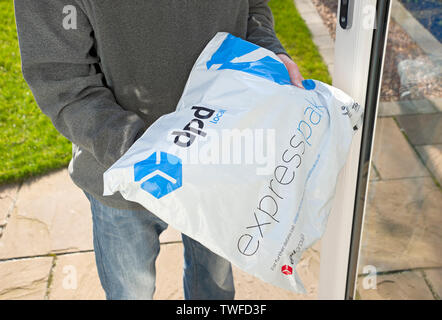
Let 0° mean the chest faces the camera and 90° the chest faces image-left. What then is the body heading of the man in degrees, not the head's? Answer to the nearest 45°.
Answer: approximately 315°
